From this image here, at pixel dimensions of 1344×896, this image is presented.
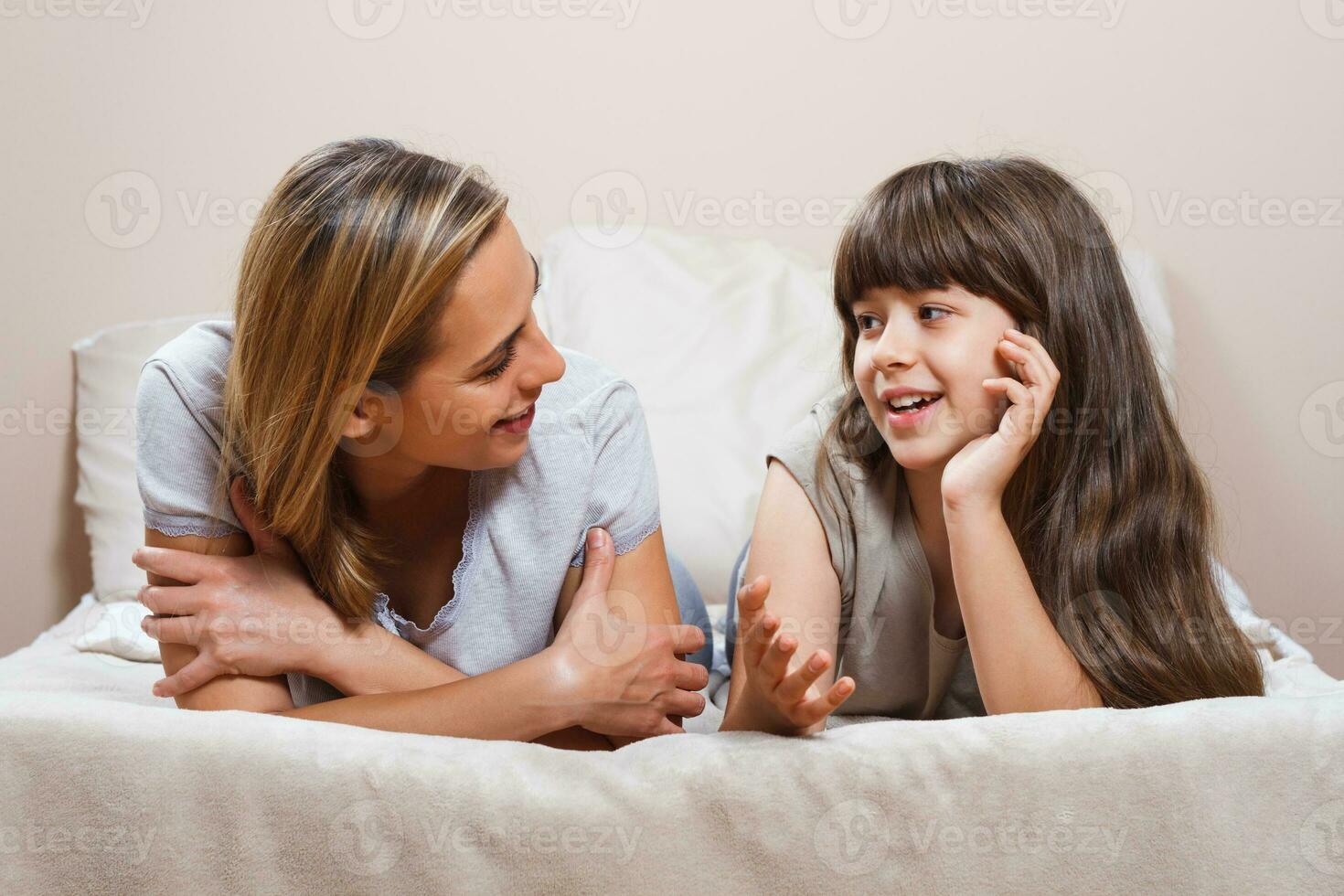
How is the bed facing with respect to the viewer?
toward the camera
